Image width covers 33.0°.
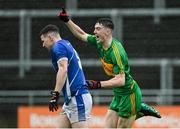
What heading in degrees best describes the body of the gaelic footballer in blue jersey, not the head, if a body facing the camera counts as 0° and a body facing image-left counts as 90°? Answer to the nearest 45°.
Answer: approximately 90°
